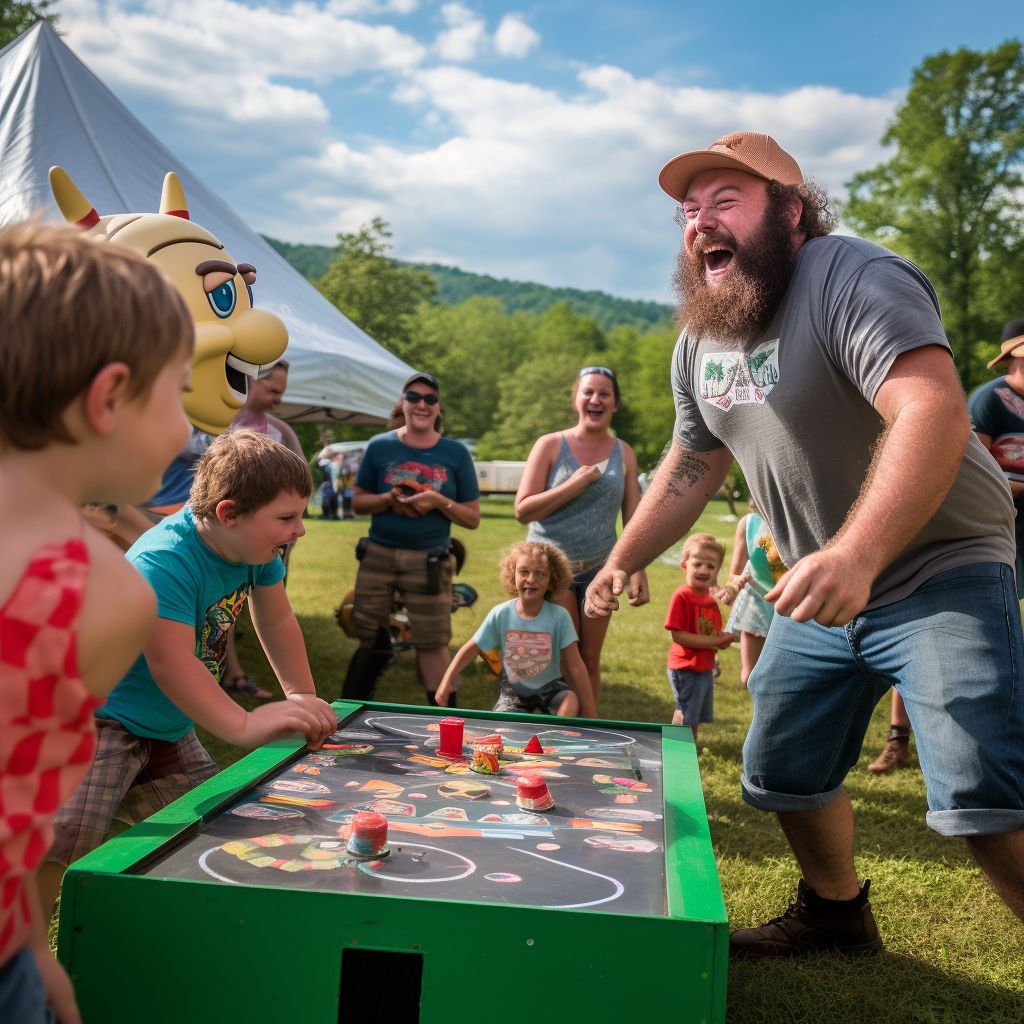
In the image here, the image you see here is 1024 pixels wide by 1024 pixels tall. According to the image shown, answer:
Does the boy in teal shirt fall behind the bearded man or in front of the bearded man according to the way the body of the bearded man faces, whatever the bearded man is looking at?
in front

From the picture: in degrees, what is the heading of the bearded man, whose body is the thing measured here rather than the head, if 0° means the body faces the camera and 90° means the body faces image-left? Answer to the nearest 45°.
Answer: approximately 45°

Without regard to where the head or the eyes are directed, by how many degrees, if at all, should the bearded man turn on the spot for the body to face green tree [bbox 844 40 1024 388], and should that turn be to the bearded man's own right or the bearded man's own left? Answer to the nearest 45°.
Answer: approximately 135° to the bearded man's own right

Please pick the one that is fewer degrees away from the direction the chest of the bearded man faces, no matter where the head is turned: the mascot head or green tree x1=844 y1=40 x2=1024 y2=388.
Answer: the mascot head

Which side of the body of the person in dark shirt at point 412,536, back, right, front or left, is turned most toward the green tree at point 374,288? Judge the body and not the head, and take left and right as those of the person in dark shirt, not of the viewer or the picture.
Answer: back

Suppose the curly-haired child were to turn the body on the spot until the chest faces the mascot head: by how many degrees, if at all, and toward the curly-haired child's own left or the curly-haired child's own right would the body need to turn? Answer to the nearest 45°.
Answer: approximately 45° to the curly-haired child's own right

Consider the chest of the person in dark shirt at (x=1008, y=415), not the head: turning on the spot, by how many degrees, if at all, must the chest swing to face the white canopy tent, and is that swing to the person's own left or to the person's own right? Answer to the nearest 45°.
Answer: approximately 45° to the person's own right

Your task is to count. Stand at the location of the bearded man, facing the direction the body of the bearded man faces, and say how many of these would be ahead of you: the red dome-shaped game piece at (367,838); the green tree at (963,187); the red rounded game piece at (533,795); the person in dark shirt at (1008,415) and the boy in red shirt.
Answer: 2

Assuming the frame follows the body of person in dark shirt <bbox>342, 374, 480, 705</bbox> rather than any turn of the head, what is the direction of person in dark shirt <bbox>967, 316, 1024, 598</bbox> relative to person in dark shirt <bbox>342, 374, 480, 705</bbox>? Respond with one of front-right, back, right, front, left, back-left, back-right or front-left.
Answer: left

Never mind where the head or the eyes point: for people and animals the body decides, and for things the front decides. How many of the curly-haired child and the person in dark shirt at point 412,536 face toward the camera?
2

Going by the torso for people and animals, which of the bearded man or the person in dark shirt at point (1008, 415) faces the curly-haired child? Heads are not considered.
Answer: the person in dark shirt

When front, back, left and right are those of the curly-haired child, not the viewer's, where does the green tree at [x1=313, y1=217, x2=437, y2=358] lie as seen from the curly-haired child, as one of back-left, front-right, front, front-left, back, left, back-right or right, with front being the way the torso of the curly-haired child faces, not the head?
back
